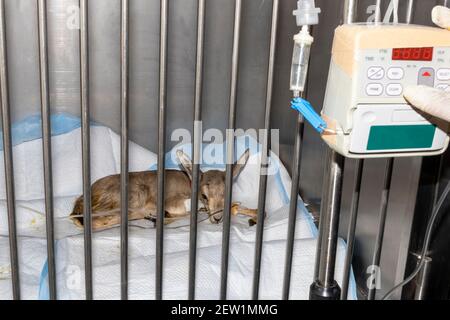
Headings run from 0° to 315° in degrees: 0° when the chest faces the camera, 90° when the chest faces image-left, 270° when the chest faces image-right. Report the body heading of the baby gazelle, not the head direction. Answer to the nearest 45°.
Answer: approximately 270°

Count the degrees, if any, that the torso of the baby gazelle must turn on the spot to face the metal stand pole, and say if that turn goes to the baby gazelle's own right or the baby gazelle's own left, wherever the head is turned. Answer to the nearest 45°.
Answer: approximately 90° to the baby gazelle's own right

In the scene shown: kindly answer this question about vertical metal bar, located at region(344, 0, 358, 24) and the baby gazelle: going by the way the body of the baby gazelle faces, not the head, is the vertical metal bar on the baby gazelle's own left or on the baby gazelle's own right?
on the baby gazelle's own right

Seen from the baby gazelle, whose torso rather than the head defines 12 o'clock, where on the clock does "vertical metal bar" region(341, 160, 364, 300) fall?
The vertical metal bar is roughly at 2 o'clock from the baby gazelle.
